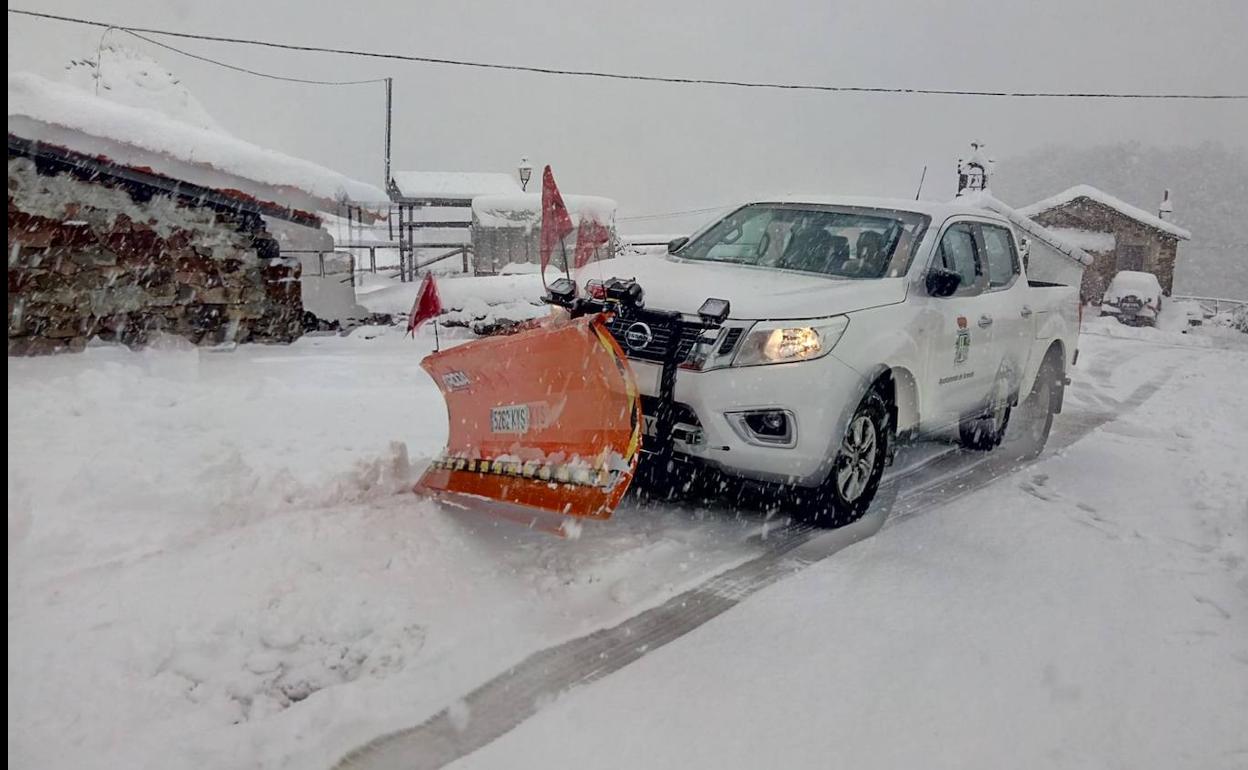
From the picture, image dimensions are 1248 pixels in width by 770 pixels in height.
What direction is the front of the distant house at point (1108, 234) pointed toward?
toward the camera

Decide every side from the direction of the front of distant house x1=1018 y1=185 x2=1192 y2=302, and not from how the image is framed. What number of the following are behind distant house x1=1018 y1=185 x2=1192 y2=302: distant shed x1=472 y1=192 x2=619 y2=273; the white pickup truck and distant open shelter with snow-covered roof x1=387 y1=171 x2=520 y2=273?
0

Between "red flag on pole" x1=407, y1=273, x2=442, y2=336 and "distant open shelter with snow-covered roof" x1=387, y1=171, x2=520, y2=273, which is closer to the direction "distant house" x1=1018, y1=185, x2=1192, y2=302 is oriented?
the red flag on pole

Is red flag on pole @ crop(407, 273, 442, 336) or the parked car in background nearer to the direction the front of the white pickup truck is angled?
the red flag on pole

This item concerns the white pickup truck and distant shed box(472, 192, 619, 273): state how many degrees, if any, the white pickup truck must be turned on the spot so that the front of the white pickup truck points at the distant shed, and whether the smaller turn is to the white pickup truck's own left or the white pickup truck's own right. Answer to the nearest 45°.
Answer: approximately 90° to the white pickup truck's own right

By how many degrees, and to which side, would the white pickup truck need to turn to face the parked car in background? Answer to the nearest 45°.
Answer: approximately 135° to its right

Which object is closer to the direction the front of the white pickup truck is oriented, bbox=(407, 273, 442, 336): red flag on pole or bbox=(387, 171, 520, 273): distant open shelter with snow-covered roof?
the red flag on pole

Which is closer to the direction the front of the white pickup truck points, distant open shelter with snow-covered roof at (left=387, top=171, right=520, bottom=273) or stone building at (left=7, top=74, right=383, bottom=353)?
the stone building

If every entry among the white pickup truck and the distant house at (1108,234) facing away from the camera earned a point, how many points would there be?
0

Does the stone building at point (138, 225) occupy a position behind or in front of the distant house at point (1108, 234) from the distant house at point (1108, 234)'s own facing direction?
in front

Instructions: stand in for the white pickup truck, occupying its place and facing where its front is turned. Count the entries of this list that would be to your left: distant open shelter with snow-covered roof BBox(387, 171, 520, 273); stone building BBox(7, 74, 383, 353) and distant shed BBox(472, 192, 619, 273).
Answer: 0

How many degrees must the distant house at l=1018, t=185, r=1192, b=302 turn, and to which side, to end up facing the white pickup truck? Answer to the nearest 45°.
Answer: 0° — it already faces it

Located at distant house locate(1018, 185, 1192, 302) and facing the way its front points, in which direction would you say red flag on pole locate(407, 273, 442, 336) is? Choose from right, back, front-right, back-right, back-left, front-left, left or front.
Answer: front

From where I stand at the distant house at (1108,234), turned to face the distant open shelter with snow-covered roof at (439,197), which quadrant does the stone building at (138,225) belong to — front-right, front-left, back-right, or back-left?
front-left

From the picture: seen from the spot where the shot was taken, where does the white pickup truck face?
facing the viewer and to the left of the viewer

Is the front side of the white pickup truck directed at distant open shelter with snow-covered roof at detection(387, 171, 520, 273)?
no

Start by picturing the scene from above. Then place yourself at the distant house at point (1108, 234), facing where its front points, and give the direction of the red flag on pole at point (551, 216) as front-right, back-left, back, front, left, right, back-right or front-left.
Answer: front
